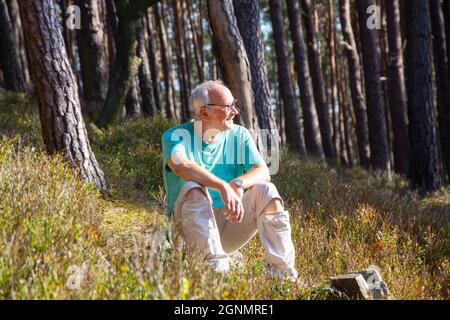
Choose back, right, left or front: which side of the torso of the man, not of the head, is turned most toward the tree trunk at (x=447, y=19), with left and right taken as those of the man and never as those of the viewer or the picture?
left

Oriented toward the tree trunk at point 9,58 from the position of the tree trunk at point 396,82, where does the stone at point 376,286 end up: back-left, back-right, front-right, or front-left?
front-left

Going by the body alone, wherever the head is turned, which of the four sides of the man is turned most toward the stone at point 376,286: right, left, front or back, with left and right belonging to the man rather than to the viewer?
front

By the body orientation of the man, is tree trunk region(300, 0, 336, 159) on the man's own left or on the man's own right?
on the man's own left

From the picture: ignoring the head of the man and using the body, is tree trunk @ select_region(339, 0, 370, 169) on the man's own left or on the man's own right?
on the man's own left

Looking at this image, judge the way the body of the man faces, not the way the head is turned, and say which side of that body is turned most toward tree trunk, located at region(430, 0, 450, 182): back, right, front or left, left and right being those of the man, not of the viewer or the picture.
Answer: left

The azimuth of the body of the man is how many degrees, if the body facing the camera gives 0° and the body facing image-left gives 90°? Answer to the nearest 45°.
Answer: approximately 315°

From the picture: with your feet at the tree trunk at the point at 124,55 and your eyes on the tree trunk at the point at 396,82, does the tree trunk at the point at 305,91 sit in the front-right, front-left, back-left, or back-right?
front-left

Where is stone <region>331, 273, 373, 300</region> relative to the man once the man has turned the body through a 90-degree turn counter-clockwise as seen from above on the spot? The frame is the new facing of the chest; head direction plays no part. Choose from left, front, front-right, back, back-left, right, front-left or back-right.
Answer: right

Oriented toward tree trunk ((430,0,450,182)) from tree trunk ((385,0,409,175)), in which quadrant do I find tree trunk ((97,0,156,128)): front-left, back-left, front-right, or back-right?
back-right

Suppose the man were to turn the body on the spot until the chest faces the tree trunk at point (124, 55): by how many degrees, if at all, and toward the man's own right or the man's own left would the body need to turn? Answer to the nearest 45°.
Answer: approximately 135° to the man's own left

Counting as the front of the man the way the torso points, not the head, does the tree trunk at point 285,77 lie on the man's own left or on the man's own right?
on the man's own left

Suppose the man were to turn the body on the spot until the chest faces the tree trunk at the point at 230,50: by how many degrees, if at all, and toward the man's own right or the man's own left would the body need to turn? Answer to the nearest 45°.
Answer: approximately 135° to the man's own left

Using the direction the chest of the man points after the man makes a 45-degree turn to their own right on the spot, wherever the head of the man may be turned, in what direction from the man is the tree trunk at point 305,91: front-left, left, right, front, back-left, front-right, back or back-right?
back

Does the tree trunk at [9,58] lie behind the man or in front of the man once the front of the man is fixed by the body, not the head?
behind

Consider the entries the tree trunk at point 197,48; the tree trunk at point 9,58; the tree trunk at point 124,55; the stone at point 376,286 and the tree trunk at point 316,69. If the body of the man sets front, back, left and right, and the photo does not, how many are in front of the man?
1
